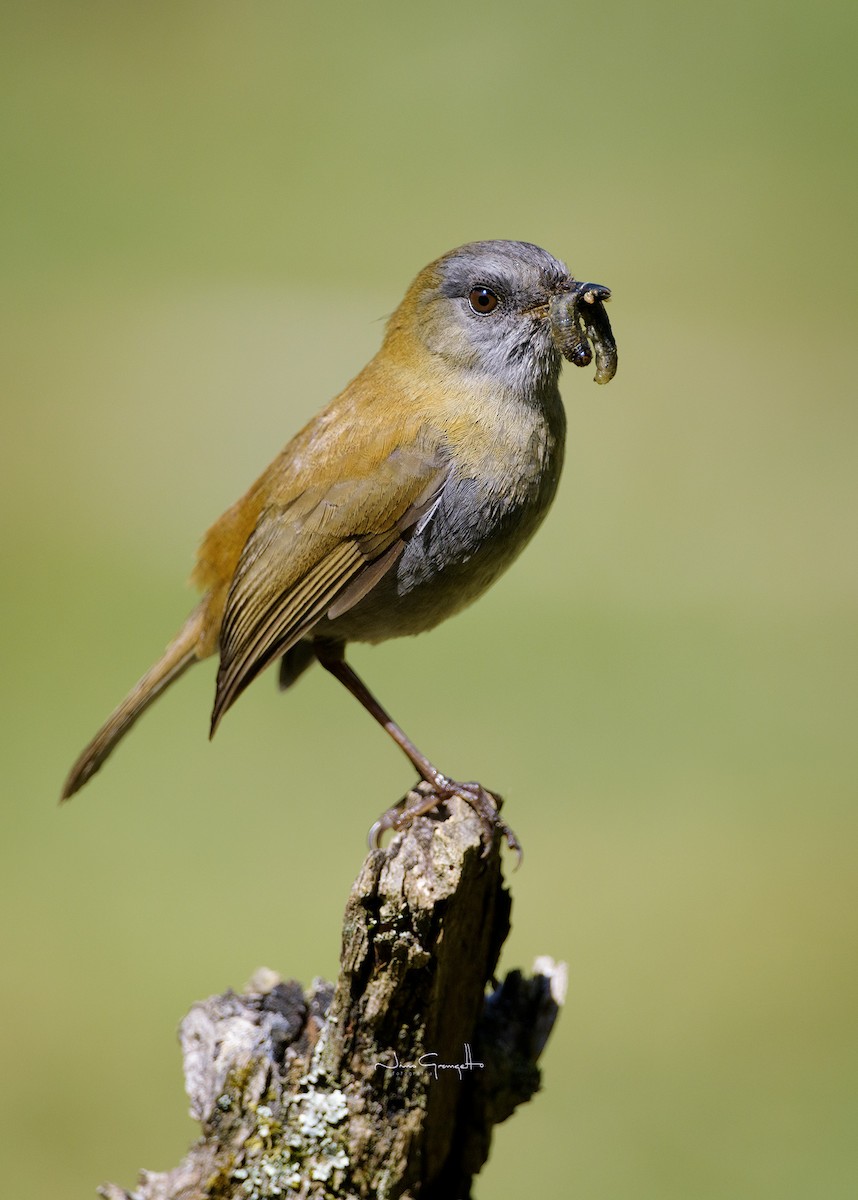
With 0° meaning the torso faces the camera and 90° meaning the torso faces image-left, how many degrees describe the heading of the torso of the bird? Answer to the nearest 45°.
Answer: approximately 270°
